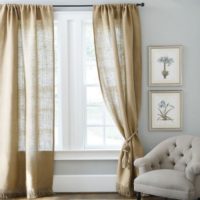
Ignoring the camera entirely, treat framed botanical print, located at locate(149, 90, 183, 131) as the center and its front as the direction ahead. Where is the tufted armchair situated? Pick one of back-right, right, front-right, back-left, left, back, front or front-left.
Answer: front

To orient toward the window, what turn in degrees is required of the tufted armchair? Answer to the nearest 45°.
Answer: approximately 90° to its right

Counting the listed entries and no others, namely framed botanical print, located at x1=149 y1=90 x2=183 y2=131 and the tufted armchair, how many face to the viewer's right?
0

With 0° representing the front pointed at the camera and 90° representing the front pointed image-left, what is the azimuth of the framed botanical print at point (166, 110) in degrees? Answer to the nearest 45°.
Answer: approximately 0°

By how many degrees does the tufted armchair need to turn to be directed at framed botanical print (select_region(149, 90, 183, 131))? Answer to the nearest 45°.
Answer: approximately 135° to its right

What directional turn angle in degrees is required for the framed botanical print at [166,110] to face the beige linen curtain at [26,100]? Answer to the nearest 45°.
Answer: approximately 90° to its right

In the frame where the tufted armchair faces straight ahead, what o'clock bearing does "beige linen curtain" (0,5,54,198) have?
The beige linen curtain is roughly at 2 o'clock from the tufted armchair.

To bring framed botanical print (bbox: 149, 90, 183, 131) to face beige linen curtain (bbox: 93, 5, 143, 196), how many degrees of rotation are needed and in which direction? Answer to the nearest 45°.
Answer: approximately 90° to its right

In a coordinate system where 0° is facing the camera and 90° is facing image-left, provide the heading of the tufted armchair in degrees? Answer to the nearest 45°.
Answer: approximately 45°
